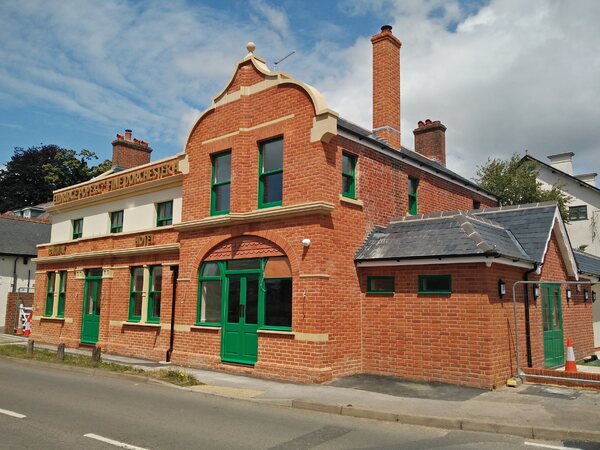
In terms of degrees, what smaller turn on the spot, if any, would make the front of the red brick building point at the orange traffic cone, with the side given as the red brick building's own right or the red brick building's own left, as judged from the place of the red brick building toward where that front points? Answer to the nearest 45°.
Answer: approximately 135° to the red brick building's own left

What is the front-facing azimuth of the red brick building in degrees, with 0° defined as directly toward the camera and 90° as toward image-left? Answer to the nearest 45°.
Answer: approximately 45°

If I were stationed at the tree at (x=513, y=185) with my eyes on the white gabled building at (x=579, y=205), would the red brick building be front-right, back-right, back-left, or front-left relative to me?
back-right

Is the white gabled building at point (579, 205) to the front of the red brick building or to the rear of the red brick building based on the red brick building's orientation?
to the rear

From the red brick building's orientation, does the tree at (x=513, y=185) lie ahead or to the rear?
to the rear
